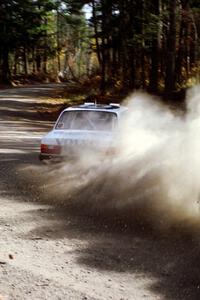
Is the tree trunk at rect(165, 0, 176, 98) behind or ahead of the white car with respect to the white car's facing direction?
ahead

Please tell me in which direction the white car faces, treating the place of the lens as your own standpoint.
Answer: facing away from the viewer and to the right of the viewer
